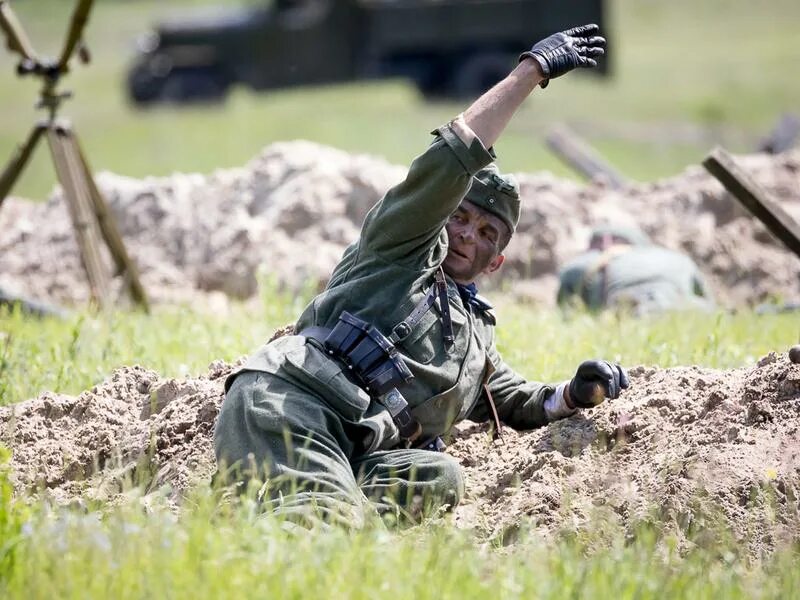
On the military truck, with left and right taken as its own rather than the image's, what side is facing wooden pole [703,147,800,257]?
left

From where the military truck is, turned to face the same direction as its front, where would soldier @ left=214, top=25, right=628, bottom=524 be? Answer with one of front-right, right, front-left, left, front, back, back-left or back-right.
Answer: left

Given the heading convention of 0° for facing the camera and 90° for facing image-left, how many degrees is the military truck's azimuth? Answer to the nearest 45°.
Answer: approximately 90°

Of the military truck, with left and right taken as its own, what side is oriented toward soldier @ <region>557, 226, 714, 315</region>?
left

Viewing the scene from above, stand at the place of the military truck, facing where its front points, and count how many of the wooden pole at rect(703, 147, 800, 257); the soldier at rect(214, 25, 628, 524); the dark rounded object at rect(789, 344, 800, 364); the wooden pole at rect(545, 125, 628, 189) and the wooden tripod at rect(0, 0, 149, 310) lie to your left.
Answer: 5

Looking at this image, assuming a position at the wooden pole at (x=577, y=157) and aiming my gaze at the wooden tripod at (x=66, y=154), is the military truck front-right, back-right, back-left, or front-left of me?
back-right

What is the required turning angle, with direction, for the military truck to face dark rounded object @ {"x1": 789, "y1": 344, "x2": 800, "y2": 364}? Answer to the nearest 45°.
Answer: approximately 90° to its left
